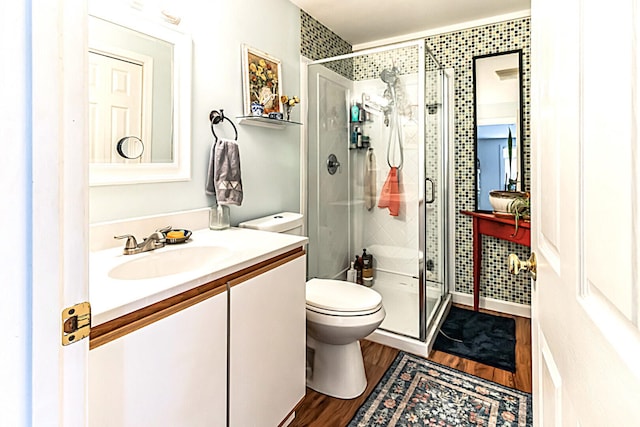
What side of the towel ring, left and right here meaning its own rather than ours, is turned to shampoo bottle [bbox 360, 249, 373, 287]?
left

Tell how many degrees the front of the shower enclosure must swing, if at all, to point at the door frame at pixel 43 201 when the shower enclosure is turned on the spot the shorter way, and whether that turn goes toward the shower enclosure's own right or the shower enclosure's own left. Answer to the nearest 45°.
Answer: approximately 45° to the shower enclosure's own right

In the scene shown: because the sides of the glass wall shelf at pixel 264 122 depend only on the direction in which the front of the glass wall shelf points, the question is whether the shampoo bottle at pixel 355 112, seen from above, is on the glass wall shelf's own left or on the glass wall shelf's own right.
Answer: on the glass wall shelf's own left

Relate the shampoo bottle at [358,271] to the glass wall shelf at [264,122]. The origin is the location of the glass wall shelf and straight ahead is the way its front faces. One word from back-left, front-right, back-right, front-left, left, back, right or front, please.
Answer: left

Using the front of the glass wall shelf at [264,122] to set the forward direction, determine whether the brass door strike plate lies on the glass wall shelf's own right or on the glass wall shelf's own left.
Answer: on the glass wall shelf's own right

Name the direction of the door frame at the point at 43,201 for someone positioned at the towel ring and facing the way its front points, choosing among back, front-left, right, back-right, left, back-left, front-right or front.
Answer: front-right

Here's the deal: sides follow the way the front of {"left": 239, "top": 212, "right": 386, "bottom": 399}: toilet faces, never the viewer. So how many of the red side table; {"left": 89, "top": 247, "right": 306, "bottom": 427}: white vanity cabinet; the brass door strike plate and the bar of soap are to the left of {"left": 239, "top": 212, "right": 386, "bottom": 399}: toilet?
1

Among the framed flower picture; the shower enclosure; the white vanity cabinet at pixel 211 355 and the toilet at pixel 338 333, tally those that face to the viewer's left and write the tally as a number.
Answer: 0

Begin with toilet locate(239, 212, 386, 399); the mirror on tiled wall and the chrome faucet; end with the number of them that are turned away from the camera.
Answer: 0
